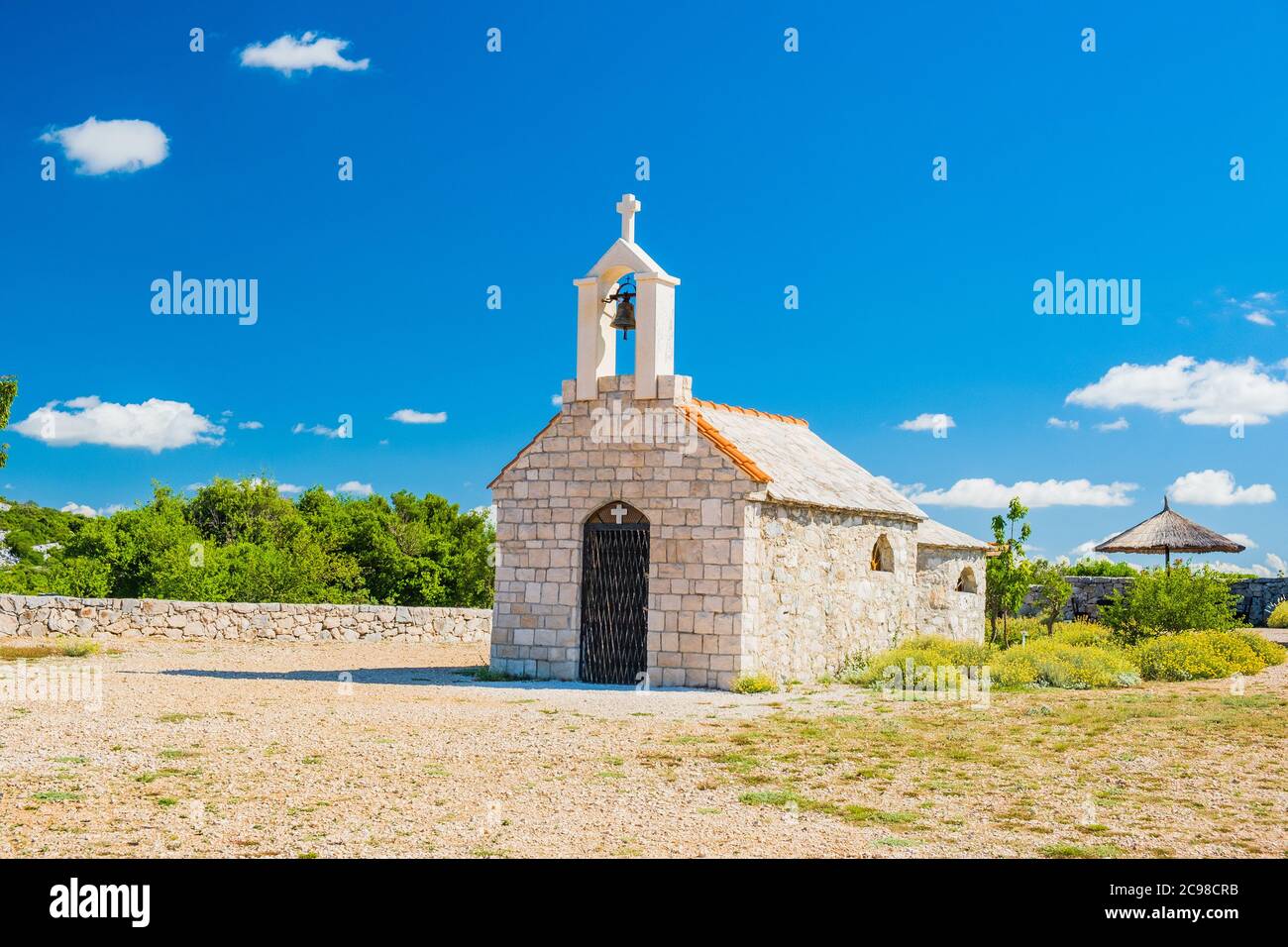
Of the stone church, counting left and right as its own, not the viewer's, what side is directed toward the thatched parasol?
back

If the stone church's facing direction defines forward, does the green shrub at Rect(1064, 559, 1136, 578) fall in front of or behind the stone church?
behind

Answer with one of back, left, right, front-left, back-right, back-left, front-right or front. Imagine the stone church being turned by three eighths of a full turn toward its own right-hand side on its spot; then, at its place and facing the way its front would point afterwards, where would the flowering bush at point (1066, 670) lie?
right

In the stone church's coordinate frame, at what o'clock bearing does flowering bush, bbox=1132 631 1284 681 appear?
The flowering bush is roughly at 7 o'clock from the stone church.

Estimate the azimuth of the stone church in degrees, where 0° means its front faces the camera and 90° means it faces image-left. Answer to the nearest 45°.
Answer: approximately 45°

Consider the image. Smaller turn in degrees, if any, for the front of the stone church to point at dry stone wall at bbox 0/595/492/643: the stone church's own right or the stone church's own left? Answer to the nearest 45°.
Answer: approximately 90° to the stone church's own right
